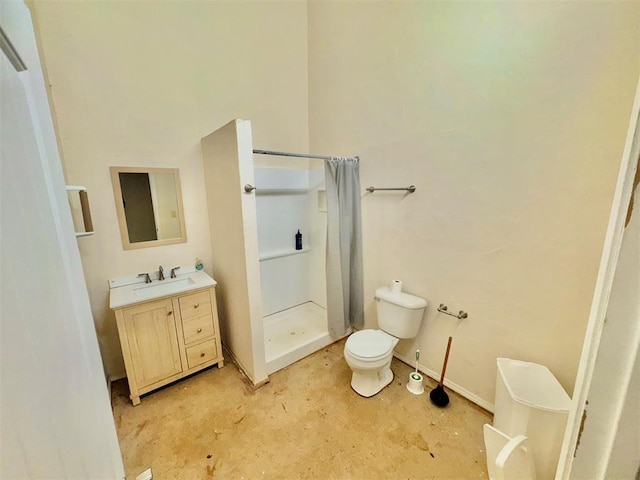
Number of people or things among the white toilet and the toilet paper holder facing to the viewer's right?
0

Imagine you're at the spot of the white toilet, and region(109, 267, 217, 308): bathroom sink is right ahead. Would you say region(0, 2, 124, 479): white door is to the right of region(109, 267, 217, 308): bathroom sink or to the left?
left

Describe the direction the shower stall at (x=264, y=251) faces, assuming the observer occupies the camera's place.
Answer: facing the viewer and to the right of the viewer

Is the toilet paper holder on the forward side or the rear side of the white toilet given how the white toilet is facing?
on the rear side

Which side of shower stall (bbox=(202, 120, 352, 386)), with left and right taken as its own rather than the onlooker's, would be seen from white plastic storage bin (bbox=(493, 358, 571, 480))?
front

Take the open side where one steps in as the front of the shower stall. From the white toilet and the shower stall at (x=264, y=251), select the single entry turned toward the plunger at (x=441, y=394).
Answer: the shower stall

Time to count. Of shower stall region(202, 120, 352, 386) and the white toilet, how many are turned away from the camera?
0

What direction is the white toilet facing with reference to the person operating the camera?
facing the viewer and to the left of the viewer

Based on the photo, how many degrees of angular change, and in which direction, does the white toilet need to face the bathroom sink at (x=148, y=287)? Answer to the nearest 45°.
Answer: approximately 45° to its right

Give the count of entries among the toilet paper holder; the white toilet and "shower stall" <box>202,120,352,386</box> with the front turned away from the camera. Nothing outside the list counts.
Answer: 0
